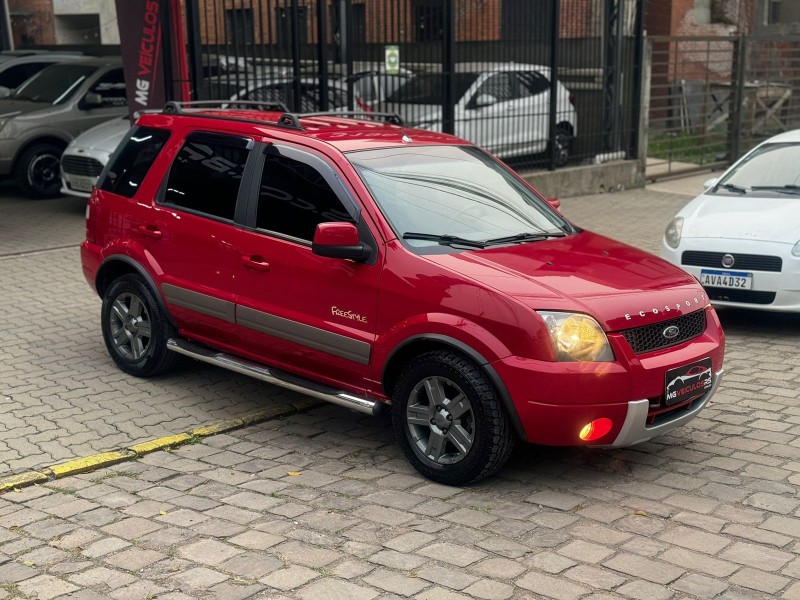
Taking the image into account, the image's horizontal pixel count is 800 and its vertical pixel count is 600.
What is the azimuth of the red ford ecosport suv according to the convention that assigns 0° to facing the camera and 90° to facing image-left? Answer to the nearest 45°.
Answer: approximately 315°

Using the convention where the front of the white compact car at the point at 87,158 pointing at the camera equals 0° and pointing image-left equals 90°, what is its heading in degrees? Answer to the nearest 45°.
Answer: approximately 45°

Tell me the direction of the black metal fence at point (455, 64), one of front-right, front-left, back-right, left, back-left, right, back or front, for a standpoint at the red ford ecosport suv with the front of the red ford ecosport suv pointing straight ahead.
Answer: back-left

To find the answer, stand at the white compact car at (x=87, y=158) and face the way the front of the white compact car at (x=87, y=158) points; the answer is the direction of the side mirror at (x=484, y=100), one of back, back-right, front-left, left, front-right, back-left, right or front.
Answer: back-left

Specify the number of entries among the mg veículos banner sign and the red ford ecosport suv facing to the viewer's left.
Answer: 0

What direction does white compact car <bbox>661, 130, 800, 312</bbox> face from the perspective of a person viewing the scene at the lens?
facing the viewer and to the left of the viewer

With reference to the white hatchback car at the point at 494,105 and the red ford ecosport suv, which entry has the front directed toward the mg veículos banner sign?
the white hatchback car

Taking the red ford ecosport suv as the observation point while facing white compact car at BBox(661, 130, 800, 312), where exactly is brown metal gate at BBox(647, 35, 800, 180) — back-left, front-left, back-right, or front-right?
front-left

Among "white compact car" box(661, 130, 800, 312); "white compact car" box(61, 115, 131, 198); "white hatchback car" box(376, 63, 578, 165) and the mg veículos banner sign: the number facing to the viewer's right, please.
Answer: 0

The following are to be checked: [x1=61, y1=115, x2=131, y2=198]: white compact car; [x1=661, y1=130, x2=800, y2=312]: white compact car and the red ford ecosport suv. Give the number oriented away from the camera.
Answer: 0

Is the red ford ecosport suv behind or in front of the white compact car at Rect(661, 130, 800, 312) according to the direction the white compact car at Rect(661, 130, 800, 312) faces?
in front

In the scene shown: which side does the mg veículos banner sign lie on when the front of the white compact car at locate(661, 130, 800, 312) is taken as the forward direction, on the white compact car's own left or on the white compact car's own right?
on the white compact car's own right

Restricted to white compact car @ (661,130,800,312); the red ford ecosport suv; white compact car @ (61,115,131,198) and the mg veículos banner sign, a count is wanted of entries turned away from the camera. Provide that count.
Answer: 0

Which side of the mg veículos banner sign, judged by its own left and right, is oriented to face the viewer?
front

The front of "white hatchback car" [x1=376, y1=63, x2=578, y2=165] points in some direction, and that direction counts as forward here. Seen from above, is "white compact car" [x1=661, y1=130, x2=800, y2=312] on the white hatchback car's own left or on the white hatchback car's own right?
on the white hatchback car's own left
